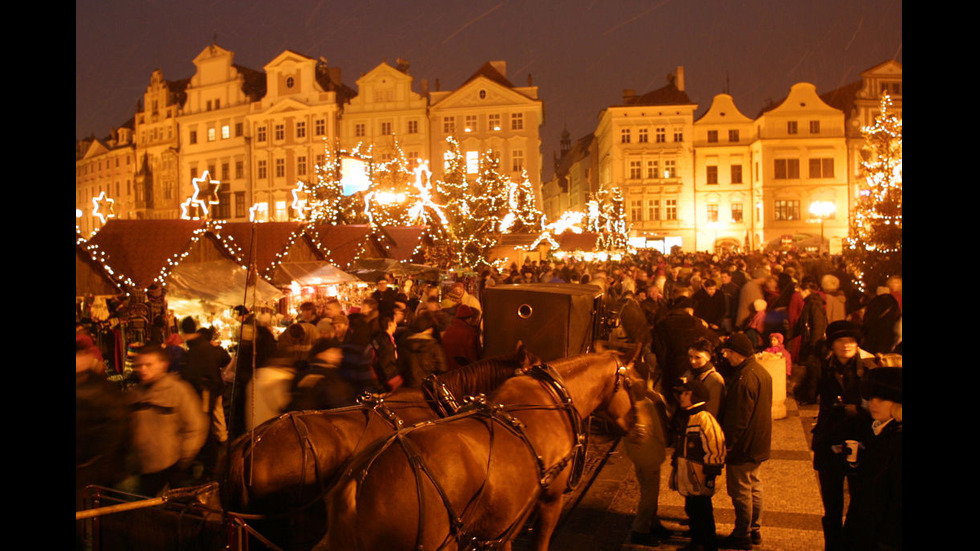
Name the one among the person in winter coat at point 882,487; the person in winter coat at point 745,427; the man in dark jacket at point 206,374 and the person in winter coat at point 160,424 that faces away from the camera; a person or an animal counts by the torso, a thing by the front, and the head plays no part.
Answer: the man in dark jacket

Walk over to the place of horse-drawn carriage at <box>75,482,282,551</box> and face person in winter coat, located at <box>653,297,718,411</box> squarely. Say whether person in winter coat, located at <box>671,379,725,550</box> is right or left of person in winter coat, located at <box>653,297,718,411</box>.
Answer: right

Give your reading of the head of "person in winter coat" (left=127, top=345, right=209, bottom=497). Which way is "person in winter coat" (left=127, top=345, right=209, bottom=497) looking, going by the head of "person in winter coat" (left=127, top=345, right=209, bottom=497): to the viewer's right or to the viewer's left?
to the viewer's left

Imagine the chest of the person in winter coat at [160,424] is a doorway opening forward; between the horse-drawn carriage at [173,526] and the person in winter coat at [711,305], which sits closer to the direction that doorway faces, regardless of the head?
the horse-drawn carriage

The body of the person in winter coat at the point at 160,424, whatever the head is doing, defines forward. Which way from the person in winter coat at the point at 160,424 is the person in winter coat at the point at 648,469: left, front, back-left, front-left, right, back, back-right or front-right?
back-left

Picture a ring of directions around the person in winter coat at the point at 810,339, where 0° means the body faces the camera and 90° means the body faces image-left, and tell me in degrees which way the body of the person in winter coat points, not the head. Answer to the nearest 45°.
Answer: approximately 90°

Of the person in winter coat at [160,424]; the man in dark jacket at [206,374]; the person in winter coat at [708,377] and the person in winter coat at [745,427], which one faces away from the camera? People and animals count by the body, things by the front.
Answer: the man in dark jacket

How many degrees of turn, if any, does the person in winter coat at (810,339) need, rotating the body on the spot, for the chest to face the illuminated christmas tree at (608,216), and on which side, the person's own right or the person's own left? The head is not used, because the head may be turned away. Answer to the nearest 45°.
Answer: approximately 90° to the person's own right

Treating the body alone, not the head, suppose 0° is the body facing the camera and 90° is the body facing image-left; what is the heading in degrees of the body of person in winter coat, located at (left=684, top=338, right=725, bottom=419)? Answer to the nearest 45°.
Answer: approximately 45°

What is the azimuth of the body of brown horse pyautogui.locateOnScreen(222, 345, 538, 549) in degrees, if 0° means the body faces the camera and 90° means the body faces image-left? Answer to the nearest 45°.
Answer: approximately 225°

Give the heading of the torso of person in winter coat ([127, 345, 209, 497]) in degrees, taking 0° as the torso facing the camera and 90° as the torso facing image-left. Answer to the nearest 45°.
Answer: approximately 45°

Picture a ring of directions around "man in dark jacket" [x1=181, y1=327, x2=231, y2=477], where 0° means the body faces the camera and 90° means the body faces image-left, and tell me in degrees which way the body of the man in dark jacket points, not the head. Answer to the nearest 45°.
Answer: approximately 180°
